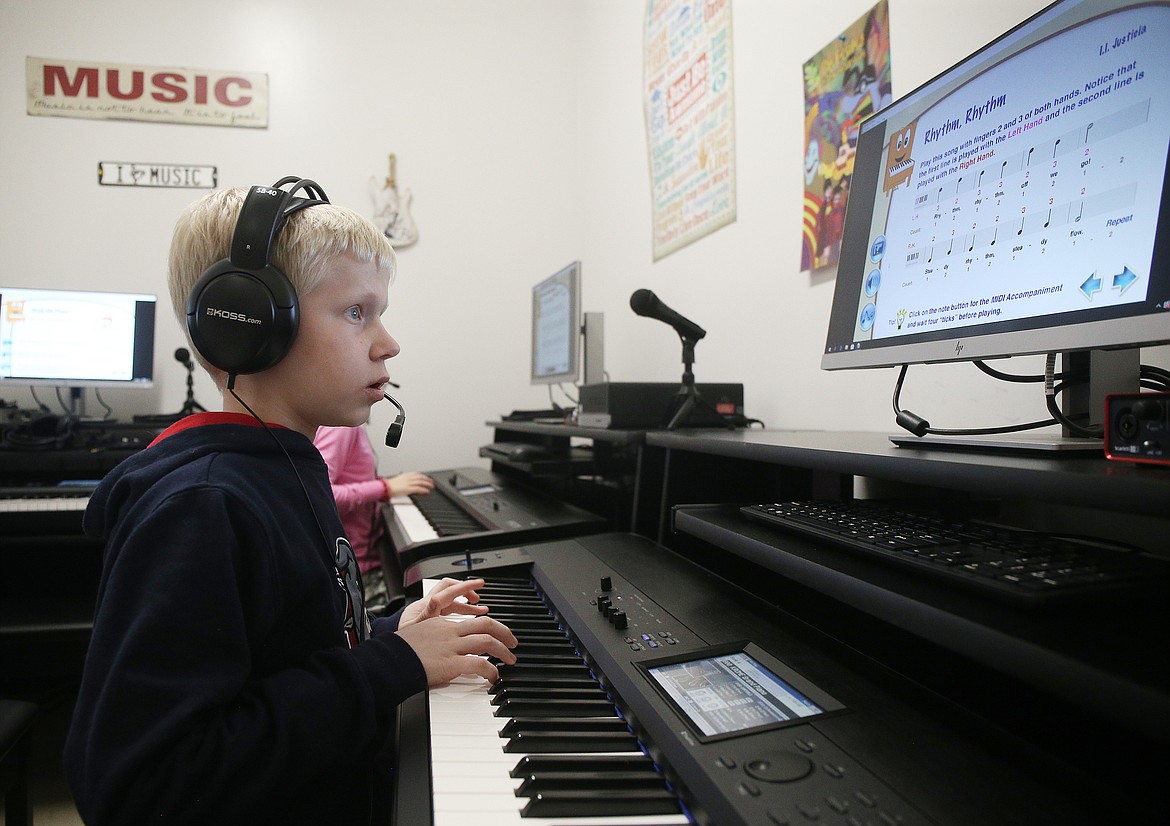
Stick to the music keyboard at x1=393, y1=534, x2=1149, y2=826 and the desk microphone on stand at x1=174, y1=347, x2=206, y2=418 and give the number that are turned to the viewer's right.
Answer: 0

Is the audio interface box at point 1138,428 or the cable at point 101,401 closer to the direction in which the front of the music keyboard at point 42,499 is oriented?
the audio interface box

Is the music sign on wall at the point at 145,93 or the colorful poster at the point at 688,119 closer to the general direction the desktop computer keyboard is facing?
the music sign on wall

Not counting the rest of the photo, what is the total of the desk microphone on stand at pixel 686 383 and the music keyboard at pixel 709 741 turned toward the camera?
0

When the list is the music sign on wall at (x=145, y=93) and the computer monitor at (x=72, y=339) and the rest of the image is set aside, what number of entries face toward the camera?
2

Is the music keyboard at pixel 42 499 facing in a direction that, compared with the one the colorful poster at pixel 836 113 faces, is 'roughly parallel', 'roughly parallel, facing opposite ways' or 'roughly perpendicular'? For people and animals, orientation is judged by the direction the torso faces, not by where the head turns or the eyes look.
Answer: roughly perpendicular

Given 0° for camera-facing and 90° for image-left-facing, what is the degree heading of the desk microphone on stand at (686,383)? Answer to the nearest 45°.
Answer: approximately 90°

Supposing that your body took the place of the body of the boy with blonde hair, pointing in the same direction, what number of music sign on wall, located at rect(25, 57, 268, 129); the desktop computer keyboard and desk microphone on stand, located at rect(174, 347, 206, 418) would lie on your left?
2

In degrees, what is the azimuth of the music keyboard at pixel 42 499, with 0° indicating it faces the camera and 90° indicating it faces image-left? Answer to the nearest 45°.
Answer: approximately 0°

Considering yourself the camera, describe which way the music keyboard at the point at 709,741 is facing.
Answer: facing to the left of the viewer

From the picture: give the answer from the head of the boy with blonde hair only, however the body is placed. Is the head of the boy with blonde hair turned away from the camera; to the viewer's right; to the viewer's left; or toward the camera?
to the viewer's right
